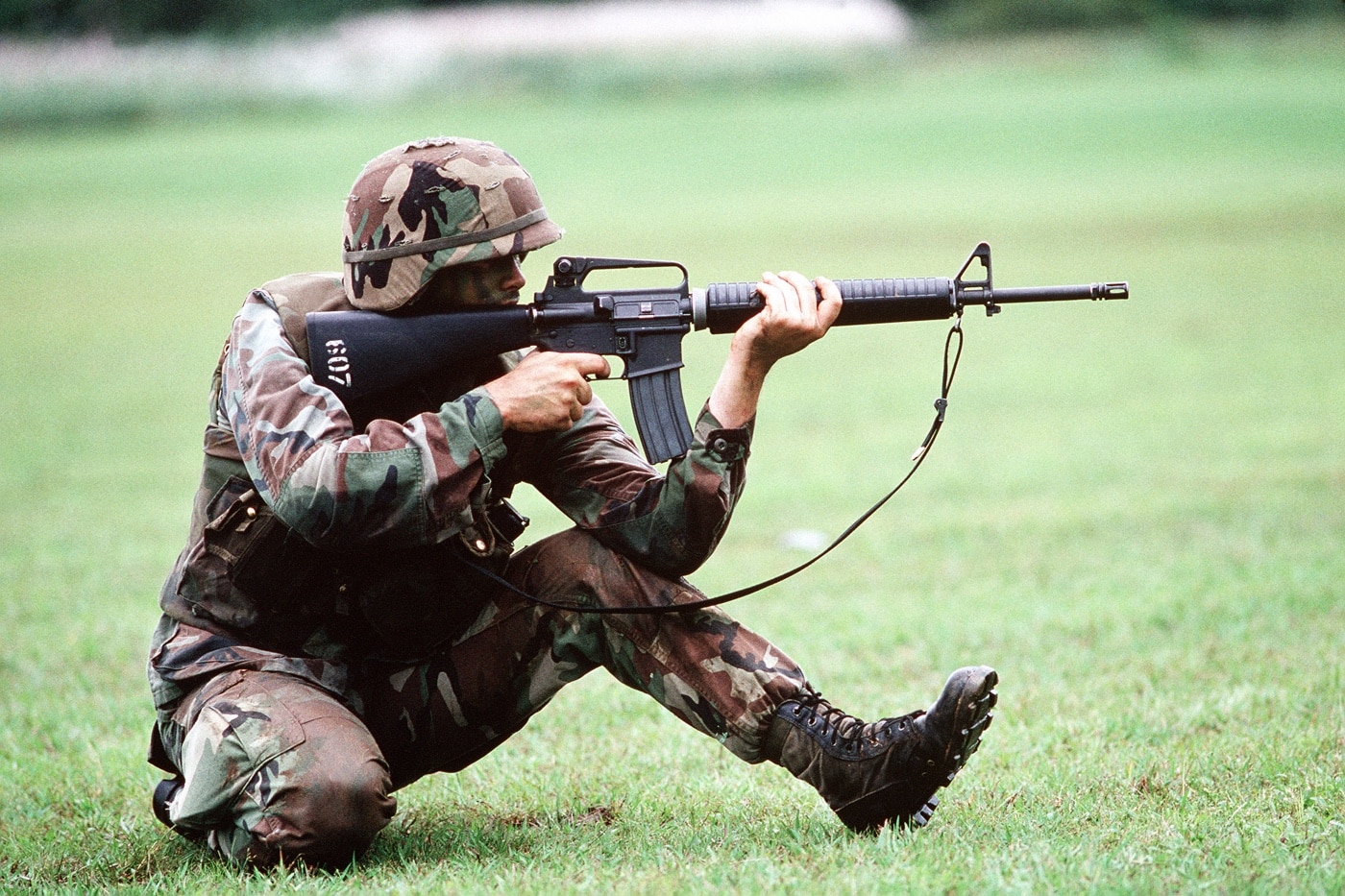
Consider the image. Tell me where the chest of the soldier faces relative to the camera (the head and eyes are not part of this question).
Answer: to the viewer's right

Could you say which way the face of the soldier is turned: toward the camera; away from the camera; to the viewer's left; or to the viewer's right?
to the viewer's right
